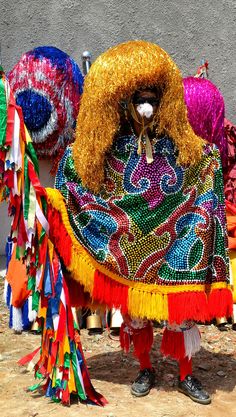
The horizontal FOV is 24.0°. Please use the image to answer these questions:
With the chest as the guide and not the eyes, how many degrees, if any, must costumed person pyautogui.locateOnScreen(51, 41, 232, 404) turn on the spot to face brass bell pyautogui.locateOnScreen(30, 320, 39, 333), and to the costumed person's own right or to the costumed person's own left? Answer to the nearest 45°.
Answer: approximately 135° to the costumed person's own right

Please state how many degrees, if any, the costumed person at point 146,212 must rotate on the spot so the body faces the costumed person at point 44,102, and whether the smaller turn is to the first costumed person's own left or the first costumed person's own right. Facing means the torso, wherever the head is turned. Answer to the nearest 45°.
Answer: approximately 135° to the first costumed person's own right

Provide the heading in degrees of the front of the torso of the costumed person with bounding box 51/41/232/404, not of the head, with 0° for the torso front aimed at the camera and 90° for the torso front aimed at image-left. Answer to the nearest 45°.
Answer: approximately 0°

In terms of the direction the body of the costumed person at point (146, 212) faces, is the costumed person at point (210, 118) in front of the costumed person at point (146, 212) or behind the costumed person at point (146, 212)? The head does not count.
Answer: behind
